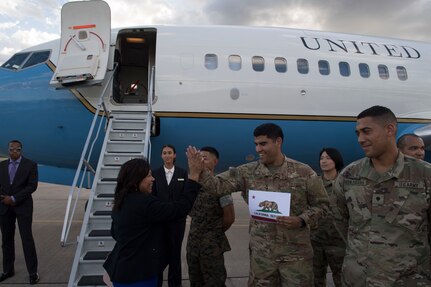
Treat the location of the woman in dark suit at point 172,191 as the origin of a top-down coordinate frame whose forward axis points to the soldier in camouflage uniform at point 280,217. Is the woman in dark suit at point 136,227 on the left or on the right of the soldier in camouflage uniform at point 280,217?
right

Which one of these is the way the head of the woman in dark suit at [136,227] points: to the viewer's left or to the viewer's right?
to the viewer's right

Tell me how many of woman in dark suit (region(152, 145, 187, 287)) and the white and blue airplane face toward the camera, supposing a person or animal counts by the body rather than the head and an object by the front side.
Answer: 1

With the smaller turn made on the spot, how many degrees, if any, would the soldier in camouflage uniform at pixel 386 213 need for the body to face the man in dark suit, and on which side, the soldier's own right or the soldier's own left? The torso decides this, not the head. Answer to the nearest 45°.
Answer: approximately 45° to the soldier's own right

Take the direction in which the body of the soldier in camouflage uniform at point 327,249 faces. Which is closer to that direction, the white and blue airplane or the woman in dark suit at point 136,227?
the woman in dark suit

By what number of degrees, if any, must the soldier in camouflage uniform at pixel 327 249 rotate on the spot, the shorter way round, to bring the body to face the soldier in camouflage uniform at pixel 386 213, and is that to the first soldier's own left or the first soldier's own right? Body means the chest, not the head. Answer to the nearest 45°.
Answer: approximately 45° to the first soldier's own left

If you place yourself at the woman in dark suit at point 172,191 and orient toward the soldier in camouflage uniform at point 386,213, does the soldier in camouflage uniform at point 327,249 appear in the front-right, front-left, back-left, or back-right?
front-left

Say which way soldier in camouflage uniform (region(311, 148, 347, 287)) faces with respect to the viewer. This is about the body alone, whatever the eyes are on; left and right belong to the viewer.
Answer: facing the viewer and to the left of the viewer

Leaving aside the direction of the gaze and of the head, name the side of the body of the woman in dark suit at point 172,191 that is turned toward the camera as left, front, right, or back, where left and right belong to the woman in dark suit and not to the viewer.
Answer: front

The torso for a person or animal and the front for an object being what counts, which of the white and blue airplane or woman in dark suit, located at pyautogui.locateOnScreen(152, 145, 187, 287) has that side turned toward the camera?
the woman in dark suit

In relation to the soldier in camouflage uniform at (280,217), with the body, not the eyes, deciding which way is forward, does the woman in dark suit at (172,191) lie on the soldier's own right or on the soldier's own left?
on the soldier's own right

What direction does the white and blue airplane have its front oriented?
to the viewer's left

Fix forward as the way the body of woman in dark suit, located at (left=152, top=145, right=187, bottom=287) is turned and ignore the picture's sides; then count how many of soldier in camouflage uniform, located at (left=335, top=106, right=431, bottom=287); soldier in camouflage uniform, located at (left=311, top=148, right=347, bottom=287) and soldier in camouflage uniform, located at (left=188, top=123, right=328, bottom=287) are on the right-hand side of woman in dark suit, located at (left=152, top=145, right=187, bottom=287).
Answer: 0

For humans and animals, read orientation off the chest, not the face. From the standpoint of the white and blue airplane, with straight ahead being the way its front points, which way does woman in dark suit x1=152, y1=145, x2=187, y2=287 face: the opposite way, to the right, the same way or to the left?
to the left

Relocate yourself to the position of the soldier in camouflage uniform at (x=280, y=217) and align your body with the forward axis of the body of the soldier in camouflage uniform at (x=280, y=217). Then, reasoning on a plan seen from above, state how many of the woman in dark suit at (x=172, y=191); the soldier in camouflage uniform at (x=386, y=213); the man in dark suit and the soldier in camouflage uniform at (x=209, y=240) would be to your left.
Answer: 1
